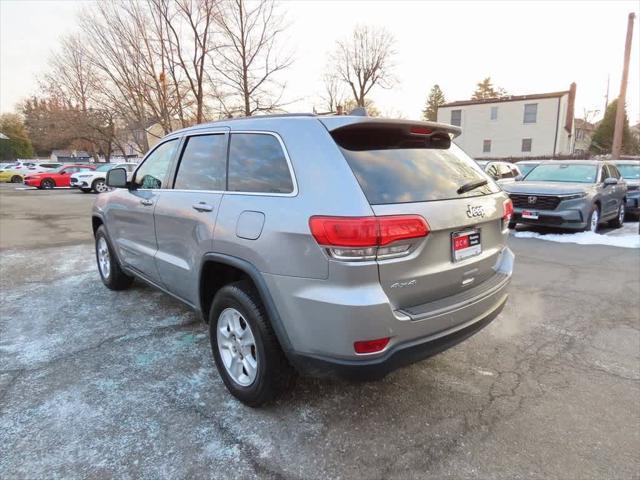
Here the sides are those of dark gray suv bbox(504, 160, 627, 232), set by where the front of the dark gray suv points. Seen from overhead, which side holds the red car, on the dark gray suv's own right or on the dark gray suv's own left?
on the dark gray suv's own right

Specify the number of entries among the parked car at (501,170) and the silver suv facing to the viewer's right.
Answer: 0

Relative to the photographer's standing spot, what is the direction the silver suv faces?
facing away from the viewer and to the left of the viewer

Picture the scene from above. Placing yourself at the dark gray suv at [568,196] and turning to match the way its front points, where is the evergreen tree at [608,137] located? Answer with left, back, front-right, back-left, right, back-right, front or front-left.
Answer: back-right

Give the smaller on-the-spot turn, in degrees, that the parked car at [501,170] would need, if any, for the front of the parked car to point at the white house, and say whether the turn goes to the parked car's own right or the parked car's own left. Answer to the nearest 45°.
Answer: approximately 135° to the parked car's own right

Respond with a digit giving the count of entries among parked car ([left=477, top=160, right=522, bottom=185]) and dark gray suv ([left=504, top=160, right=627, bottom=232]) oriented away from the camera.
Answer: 0

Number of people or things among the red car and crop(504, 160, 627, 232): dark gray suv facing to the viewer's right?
0

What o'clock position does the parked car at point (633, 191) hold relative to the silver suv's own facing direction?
The parked car is roughly at 3 o'clock from the silver suv.

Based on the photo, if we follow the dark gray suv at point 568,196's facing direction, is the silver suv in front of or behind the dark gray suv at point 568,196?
in front
